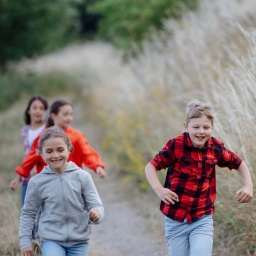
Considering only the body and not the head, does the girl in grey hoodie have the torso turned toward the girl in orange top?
no

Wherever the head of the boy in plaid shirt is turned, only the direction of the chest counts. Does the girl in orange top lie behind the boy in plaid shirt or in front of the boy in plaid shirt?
behind

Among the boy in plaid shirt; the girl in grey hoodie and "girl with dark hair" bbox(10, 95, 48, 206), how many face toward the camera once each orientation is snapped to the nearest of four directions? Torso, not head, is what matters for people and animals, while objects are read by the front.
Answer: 3

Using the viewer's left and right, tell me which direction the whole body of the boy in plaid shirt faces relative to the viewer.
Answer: facing the viewer

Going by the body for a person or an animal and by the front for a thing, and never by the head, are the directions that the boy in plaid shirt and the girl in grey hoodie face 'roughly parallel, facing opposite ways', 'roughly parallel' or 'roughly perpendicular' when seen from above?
roughly parallel

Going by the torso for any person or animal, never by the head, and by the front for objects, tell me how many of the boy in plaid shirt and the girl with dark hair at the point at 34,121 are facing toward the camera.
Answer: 2

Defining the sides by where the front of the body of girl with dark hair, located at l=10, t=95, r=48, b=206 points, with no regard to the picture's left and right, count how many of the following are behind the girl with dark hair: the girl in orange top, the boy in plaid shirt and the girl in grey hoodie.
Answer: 0

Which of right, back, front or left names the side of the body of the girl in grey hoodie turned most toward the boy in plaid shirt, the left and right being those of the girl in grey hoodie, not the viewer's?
left

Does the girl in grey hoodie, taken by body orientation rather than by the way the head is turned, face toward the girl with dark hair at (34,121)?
no

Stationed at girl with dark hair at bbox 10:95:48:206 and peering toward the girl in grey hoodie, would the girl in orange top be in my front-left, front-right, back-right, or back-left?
front-left

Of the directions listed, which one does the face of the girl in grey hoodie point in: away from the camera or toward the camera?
toward the camera

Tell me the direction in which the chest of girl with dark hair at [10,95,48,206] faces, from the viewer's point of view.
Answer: toward the camera

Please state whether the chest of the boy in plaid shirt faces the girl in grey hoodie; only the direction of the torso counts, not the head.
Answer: no

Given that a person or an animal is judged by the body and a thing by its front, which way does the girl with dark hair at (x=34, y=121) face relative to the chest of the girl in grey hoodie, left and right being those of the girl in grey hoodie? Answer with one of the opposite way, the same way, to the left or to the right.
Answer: the same way

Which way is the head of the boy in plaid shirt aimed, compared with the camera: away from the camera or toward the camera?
toward the camera

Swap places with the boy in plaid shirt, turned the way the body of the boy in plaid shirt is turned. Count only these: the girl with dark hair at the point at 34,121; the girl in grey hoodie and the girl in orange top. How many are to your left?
0
